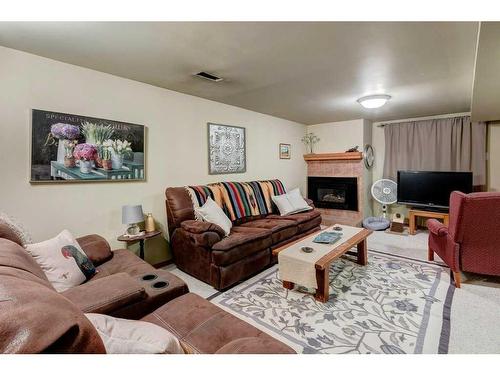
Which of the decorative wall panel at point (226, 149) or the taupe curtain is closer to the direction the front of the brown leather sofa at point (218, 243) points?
the taupe curtain

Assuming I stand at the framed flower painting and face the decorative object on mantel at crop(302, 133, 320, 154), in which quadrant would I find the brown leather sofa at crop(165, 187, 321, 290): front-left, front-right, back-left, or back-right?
front-right

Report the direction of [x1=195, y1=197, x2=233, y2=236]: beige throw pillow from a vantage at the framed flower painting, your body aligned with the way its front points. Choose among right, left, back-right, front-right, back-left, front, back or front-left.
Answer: front-left

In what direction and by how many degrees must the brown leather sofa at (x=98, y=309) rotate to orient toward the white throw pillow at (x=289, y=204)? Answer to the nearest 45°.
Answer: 0° — it already faces it

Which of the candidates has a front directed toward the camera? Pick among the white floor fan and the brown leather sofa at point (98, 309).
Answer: the white floor fan

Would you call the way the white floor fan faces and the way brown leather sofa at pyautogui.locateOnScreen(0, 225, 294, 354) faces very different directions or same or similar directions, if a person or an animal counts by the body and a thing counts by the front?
very different directions

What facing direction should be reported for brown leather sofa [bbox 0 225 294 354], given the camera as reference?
facing away from the viewer and to the right of the viewer

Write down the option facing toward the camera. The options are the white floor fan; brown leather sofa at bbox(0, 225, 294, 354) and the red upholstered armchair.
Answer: the white floor fan

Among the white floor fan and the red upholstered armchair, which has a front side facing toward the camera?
the white floor fan

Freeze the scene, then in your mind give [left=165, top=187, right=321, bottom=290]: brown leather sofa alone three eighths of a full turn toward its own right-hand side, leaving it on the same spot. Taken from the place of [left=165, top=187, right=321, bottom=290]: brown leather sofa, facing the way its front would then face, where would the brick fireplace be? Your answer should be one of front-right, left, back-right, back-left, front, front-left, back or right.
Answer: back-right

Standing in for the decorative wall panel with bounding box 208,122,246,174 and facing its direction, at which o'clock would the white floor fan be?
The white floor fan is roughly at 10 o'clock from the decorative wall panel.

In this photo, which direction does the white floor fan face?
toward the camera

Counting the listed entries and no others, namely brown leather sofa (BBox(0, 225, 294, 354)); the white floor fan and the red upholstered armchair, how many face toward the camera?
1

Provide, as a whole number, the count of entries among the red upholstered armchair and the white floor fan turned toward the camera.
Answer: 1

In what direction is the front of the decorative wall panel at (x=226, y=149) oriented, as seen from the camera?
facing the viewer and to the right of the viewer

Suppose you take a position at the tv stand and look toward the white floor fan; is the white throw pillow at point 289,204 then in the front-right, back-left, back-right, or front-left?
front-left
